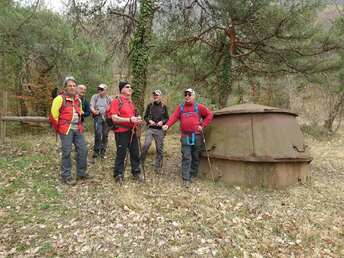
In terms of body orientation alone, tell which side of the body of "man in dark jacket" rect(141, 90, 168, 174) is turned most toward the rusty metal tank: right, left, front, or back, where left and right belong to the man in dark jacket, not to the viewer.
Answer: left

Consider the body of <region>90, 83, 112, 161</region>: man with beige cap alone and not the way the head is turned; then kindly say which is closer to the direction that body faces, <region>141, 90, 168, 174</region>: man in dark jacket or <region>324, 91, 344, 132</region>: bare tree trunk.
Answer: the man in dark jacket

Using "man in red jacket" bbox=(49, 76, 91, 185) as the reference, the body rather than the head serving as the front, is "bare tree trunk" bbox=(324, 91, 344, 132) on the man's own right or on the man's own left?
on the man's own left

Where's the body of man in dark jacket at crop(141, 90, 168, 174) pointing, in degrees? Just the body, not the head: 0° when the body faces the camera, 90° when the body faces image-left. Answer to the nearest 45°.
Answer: approximately 0°

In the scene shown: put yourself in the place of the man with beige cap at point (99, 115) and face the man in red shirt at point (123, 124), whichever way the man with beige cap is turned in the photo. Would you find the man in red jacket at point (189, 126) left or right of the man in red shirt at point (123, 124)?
left

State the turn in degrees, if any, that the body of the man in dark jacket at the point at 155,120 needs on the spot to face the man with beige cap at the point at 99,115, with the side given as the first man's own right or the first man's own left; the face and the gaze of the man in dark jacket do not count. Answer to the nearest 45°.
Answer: approximately 135° to the first man's own right

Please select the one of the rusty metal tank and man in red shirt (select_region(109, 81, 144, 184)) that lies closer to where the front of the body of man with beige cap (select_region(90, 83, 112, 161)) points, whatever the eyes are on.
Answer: the man in red shirt

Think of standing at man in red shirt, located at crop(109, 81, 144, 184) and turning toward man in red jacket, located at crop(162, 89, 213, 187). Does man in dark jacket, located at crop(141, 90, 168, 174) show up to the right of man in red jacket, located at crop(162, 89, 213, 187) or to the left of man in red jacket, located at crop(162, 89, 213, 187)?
left

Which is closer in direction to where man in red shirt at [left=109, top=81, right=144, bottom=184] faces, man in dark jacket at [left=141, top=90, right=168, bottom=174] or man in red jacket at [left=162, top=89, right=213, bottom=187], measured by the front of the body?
the man in red jacket

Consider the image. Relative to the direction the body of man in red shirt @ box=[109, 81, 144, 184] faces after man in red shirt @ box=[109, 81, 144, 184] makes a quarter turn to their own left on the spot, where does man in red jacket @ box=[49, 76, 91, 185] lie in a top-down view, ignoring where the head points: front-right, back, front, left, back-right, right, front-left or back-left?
back-left

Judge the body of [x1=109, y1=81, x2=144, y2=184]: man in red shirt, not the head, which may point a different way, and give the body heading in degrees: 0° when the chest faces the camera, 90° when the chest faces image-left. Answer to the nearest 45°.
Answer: approximately 315°
